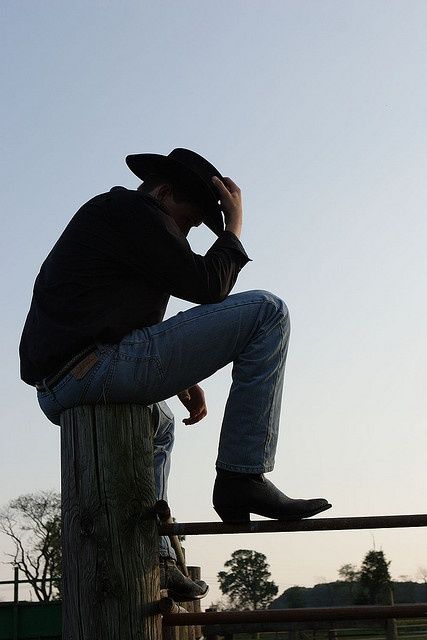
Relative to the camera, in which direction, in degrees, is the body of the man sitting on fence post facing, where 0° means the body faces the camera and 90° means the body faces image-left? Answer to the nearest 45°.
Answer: approximately 270°

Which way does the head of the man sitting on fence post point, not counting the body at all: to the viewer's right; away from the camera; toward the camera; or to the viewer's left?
to the viewer's right
